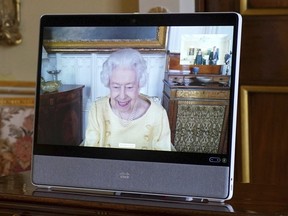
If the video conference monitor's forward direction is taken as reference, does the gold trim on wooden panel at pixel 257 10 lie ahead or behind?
behind

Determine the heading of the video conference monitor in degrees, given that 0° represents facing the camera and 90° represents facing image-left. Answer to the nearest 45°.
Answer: approximately 45°

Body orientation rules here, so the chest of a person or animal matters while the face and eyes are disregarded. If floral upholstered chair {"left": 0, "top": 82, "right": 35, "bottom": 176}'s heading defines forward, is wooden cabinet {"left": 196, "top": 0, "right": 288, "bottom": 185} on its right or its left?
on its left

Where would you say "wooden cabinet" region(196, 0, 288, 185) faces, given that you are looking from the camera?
facing the viewer

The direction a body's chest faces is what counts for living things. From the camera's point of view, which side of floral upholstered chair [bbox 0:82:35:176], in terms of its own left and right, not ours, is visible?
front

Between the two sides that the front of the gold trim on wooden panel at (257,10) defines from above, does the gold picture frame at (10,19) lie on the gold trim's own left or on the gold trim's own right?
on the gold trim's own right

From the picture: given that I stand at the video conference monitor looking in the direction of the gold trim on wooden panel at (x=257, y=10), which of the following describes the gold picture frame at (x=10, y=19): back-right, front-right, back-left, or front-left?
front-left

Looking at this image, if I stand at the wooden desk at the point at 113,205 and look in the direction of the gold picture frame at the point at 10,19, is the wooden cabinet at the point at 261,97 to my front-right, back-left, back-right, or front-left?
front-right

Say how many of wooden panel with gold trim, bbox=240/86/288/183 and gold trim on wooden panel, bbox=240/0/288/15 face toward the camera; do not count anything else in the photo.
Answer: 2

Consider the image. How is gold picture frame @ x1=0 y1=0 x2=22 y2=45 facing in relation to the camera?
toward the camera

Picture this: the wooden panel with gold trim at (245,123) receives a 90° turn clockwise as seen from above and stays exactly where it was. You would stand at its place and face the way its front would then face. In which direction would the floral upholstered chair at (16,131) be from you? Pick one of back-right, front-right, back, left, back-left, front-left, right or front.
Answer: front
